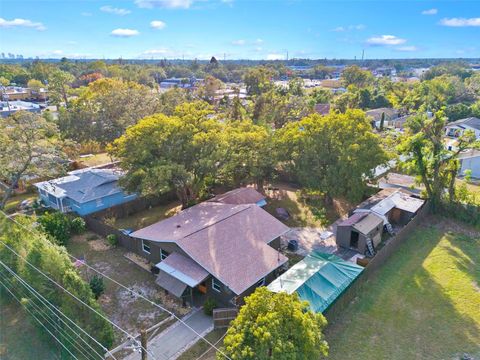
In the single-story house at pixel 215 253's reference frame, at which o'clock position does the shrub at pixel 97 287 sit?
The shrub is roughly at 1 o'clock from the single-story house.

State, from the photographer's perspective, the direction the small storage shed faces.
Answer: facing the viewer and to the left of the viewer

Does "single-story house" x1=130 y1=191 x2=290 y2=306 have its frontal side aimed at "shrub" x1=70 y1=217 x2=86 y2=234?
no

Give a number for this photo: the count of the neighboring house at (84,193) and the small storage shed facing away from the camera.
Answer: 0

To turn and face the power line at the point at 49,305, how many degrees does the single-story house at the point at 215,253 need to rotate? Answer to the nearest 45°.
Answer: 0° — it already faces it

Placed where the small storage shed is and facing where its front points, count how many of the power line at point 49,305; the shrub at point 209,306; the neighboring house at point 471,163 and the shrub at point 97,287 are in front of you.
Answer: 3

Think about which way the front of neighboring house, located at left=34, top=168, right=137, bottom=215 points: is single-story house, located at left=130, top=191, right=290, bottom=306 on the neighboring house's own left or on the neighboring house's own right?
on the neighboring house's own left

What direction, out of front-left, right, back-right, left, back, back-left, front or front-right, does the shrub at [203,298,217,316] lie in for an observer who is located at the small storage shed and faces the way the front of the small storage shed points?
front

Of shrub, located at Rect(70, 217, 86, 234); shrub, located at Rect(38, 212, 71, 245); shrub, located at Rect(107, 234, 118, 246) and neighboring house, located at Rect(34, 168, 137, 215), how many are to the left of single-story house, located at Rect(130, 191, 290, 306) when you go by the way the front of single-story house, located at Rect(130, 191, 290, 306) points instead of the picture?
0

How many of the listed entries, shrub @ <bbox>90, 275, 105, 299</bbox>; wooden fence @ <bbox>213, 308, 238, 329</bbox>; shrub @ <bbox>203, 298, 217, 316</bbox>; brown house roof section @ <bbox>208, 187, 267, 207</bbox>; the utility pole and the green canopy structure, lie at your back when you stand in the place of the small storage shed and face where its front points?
0

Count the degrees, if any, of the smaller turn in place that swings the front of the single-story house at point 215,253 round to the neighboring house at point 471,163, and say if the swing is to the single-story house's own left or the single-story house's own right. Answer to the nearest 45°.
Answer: approximately 180°

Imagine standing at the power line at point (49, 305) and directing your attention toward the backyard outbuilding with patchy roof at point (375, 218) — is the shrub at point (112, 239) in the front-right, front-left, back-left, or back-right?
front-left

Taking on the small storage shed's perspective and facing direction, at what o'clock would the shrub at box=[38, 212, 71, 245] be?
The shrub is roughly at 1 o'clock from the small storage shed.

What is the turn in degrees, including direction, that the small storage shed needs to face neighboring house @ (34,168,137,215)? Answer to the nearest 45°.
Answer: approximately 45° to its right

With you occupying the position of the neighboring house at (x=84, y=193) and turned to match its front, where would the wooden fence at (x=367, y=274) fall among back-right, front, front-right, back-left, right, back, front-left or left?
left

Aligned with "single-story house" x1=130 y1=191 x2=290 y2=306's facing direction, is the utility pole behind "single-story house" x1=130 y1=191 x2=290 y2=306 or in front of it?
in front

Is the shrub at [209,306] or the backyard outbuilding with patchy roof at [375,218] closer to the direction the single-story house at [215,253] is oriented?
the shrub

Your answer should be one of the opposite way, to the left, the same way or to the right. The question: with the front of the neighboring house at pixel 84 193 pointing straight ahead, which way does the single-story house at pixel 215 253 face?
the same way
